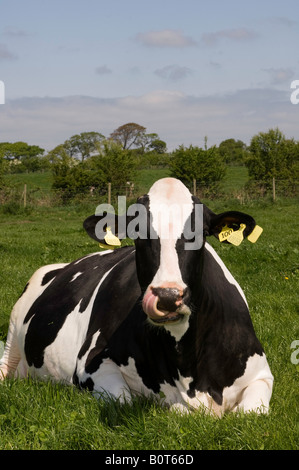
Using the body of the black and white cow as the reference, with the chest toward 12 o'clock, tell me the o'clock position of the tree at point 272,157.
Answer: The tree is roughly at 8 o'clock from the black and white cow.

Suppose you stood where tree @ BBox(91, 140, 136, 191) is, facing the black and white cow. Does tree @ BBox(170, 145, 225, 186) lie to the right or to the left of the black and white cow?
left

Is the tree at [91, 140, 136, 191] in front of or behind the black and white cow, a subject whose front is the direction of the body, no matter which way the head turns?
behind

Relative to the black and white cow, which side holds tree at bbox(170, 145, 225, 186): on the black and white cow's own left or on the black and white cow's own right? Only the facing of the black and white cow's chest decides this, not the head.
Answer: on the black and white cow's own left

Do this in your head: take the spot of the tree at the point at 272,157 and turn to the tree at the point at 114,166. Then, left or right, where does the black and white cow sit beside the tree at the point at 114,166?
left

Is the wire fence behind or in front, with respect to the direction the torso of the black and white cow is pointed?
behind
